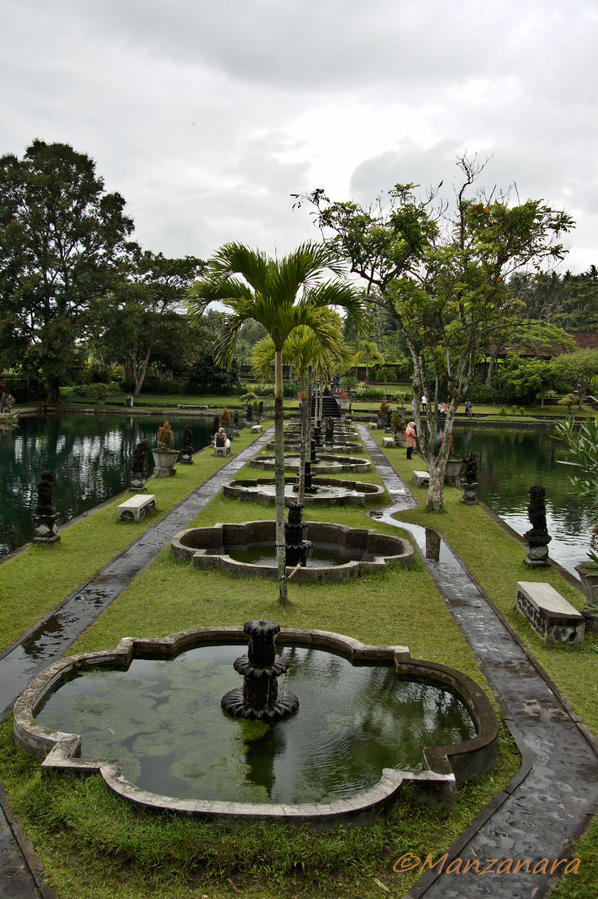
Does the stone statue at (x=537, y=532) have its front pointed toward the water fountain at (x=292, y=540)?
yes

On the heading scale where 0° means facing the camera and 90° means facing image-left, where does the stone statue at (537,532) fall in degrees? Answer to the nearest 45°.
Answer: approximately 90°

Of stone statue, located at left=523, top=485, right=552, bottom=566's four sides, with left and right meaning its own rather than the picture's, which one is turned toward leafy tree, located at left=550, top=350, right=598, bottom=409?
right

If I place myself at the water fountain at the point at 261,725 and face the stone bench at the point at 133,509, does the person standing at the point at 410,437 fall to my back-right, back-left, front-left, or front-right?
front-right

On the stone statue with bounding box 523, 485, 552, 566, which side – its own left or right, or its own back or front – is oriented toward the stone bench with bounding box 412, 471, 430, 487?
right

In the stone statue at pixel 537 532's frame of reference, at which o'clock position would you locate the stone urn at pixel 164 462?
The stone urn is roughly at 1 o'clock from the stone statue.

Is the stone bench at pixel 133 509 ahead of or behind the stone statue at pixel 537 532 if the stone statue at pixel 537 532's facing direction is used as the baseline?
ahead

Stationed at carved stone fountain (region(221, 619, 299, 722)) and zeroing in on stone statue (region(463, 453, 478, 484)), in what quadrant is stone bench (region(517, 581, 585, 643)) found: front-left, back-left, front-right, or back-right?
front-right

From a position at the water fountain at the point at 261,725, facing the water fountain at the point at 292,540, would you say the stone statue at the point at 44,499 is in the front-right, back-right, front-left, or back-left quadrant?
front-left

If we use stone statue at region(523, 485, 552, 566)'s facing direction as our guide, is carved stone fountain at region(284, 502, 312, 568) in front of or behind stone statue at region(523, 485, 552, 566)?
in front
